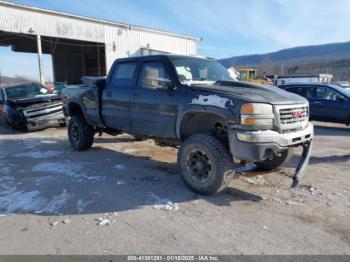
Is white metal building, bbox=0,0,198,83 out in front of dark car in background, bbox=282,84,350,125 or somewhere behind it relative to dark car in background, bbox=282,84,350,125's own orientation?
behind

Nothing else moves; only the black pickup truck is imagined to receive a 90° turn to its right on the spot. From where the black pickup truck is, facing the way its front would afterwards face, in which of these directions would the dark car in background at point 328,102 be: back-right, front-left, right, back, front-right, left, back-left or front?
back

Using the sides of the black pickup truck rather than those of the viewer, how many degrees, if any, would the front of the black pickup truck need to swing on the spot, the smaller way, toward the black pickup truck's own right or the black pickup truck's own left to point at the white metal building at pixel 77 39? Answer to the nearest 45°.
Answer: approximately 180°

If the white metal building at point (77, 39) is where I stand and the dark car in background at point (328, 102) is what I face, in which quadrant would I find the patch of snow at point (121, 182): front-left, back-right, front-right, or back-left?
front-right

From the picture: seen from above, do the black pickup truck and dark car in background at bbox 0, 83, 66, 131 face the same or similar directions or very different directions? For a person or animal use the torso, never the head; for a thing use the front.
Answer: same or similar directions

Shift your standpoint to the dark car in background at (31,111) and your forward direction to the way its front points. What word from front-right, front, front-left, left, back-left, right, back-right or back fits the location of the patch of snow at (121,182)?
front-right

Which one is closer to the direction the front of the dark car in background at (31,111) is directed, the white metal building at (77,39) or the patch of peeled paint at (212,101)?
the patch of peeled paint

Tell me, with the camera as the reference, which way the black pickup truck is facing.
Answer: facing the viewer and to the right of the viewer

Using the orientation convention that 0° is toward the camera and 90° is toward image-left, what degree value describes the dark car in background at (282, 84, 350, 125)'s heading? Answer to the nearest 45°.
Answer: approximately 315°

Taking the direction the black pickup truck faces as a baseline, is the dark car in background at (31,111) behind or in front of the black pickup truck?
behind
